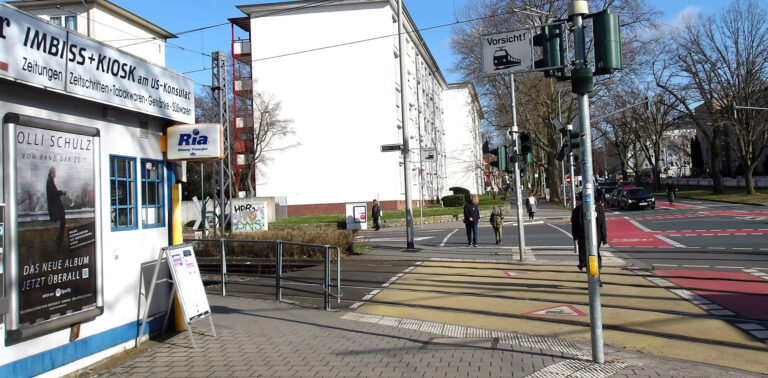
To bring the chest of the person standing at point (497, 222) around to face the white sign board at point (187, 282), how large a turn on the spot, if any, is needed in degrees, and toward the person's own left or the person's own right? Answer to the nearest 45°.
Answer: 0° — they already face it

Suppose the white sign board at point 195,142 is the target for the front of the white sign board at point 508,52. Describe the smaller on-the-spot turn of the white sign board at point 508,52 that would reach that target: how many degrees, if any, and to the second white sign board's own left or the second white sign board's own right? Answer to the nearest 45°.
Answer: approximately 90° to the second white sign board's own right

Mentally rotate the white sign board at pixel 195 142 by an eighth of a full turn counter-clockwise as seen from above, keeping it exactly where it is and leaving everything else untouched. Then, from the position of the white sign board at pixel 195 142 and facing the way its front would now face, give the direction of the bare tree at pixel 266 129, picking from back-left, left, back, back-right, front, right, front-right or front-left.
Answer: back-left

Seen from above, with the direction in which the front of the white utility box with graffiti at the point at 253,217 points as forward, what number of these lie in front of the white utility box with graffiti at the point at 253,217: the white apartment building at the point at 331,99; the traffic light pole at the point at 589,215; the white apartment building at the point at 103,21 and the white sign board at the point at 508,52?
2

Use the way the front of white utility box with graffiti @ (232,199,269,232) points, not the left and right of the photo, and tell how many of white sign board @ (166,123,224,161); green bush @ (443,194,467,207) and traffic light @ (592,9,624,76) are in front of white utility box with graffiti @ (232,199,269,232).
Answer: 2
